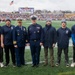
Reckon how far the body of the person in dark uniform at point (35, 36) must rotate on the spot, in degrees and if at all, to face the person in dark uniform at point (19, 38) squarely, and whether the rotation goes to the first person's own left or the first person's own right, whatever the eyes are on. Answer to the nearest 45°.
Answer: approximately 90° to the first person's own right

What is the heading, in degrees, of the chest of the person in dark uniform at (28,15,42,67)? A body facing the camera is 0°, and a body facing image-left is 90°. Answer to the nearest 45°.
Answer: approximately 0°
